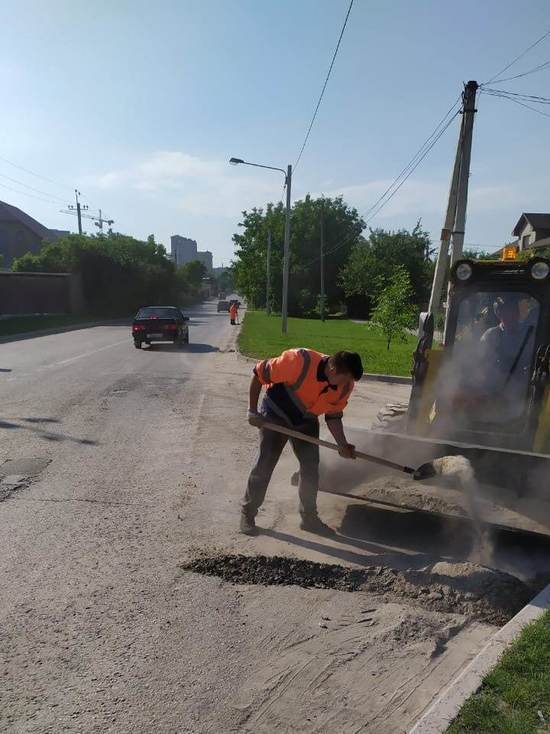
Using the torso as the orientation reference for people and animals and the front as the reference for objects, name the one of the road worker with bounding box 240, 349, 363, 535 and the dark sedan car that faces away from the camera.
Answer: the dark sedan car

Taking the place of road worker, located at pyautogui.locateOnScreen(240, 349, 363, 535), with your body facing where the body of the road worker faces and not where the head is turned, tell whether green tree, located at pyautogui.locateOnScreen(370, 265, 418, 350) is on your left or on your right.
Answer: on your left

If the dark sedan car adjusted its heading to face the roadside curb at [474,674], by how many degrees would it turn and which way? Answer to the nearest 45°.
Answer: approximately 180°

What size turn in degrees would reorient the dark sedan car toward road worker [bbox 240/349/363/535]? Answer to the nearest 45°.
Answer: approximately 180°

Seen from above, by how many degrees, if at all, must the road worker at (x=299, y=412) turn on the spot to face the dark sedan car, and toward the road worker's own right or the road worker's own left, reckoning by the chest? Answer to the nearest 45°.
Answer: approximately 135° to the road worker's own left

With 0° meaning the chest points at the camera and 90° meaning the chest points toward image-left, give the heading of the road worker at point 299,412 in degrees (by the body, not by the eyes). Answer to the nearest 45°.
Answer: approximately 315°

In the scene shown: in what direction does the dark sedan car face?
away from the camera

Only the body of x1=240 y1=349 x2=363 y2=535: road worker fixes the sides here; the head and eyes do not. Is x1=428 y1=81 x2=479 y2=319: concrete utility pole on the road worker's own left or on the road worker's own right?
on the road worker's own left

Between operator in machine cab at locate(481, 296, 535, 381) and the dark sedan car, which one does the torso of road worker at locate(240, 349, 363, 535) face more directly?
the operator in machine cab

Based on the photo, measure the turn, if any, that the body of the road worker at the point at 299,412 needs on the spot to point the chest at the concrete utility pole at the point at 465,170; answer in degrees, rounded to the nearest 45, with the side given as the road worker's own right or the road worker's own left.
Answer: approximately 90° to the road worker's own left

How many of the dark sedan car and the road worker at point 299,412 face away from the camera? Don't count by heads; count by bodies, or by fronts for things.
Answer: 1
